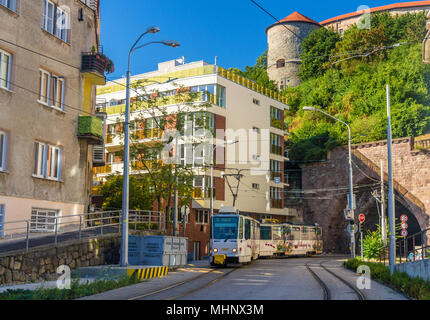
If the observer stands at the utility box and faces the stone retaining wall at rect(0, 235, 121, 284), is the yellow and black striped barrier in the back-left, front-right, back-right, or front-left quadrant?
front-left

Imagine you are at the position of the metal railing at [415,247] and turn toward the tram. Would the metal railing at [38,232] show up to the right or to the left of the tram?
left

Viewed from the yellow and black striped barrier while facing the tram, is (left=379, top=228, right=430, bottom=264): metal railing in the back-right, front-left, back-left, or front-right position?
front-right

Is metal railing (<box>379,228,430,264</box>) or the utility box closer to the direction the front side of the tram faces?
the utility box

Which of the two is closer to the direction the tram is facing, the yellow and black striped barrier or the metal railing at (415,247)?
the yellow and black striped barrier

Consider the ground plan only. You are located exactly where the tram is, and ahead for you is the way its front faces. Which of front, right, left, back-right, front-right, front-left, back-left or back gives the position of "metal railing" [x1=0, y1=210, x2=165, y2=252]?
front

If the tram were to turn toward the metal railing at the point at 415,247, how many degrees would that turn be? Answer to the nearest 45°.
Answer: approximately 90° to its left

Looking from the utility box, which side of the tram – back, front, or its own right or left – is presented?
front

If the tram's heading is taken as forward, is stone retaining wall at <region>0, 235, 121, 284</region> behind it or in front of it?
in front
